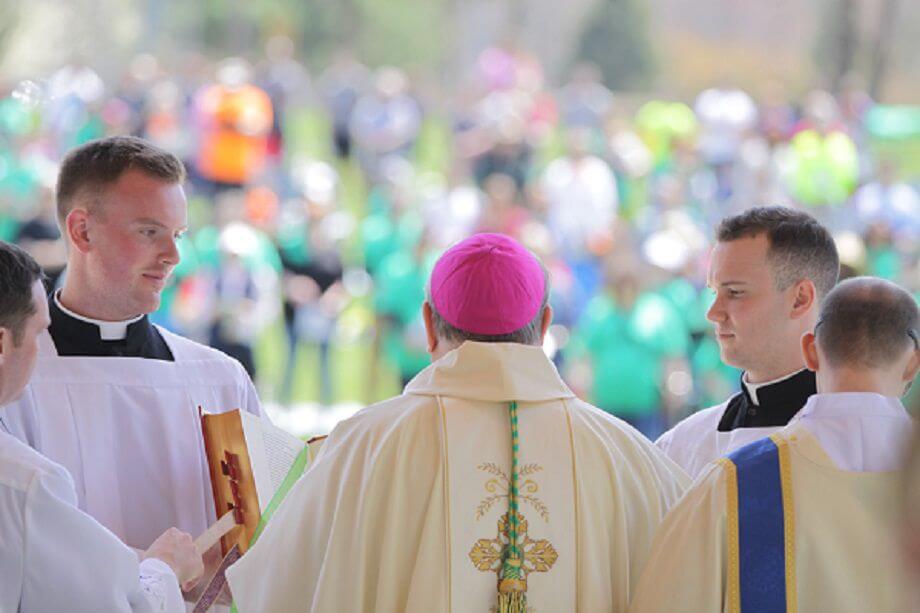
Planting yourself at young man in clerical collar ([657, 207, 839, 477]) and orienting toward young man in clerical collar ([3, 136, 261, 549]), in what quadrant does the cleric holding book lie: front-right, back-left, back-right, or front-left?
front-left

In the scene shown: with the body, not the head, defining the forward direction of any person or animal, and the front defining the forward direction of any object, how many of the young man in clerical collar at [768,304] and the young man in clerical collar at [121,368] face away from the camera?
0

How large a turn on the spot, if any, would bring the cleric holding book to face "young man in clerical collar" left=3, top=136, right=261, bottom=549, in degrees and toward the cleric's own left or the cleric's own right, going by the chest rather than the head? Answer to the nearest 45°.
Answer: approximately 45° to the cleric's own left

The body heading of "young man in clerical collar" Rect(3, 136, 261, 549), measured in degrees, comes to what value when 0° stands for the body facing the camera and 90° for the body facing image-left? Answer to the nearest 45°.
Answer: approximately 315°

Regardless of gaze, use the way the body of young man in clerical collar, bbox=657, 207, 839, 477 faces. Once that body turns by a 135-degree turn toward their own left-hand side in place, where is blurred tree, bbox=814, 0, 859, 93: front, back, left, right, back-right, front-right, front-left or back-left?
left

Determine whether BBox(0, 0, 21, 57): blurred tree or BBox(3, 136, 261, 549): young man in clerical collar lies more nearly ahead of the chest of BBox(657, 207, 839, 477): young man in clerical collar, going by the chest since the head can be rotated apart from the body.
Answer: the young man in clerical collar

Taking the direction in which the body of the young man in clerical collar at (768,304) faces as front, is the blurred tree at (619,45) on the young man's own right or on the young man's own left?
on the young man's own right

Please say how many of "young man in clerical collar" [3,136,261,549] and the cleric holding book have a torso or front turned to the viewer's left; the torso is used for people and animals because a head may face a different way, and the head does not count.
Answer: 0

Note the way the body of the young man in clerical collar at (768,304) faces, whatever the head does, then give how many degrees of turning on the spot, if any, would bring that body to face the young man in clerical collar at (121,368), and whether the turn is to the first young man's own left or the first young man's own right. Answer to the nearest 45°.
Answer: approximately 45° to the first young man's own right

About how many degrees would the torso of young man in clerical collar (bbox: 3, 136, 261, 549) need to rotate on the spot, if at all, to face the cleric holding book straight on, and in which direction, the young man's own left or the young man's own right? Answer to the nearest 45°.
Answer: approximately 45° to the young man's own right

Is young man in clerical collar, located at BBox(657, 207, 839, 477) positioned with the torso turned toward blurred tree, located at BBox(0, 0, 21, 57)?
no

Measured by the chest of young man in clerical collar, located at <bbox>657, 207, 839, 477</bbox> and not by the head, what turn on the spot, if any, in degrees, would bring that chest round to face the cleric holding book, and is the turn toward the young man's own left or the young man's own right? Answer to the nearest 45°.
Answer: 0° — they already face them

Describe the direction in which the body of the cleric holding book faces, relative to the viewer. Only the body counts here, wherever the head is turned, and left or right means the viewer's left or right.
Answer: facing away from the viewer and to the right of the viewer

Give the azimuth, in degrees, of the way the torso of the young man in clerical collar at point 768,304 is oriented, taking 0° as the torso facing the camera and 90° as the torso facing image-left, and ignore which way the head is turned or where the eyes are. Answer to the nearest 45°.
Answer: approximately 45°

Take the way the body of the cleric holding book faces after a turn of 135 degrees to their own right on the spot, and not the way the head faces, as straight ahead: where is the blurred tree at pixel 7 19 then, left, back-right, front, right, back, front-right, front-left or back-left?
back
